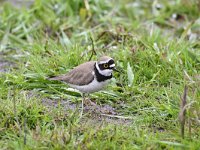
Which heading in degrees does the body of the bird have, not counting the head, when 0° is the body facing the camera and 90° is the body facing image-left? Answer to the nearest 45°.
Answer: approximately 270°
